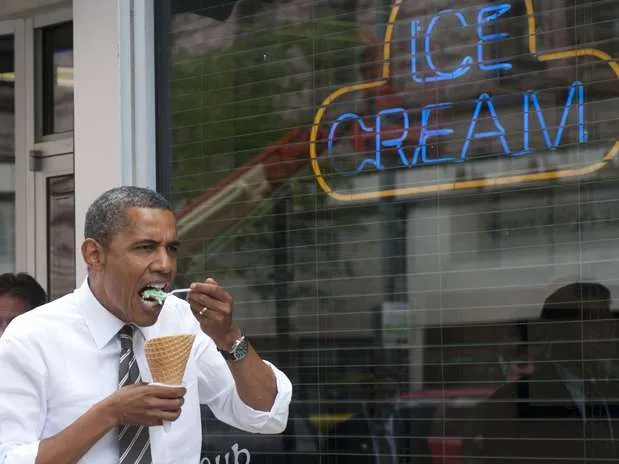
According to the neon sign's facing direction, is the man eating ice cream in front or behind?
in front

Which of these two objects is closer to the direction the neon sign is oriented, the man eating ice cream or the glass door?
the man eating ice cream

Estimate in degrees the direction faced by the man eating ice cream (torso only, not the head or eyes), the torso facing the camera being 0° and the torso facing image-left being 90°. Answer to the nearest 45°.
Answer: approximately 315°

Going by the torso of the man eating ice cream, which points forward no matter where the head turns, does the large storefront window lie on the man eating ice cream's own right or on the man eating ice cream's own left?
on the man eating ice cream's own left

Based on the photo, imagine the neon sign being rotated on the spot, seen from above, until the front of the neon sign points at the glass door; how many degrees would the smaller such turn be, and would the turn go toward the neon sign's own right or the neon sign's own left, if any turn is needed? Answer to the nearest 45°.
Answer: approximately 135° to the neon sign's own right
